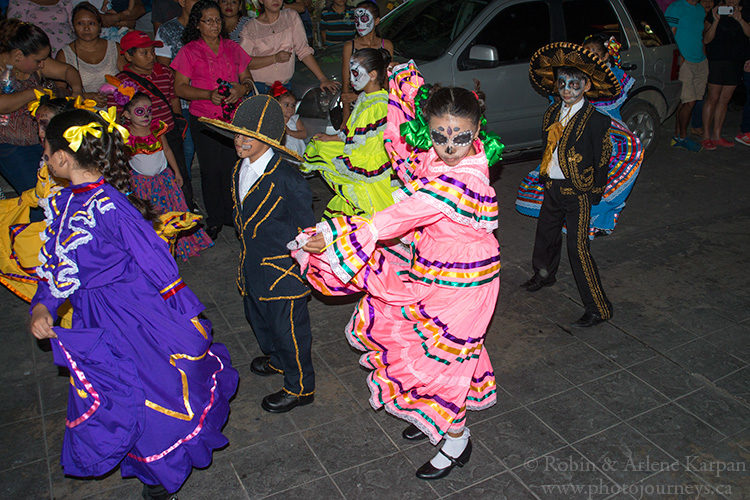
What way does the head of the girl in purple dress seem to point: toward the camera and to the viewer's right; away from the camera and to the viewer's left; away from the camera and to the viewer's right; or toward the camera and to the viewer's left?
away from the camera and to the viewer's left

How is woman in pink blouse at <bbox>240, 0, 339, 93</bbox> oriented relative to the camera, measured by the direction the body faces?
toward the camera

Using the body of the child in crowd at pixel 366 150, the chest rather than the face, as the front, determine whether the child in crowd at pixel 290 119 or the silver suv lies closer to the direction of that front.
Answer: the child in crowd

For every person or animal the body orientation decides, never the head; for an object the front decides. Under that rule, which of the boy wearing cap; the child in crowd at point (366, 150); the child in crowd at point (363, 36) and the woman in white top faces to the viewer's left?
the child in crowd at point (366, 150)

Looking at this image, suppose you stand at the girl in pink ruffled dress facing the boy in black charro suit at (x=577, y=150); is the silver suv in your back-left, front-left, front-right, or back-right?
front-left

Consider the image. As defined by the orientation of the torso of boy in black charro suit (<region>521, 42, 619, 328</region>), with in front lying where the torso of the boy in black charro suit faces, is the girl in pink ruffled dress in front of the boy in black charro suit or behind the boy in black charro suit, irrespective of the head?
in front

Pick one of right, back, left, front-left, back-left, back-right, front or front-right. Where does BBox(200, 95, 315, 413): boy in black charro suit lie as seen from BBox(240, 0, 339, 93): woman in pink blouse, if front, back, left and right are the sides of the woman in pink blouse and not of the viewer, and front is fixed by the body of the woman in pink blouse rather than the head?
front

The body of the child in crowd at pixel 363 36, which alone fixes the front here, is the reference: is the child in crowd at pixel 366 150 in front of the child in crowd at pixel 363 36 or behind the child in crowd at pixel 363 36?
in front

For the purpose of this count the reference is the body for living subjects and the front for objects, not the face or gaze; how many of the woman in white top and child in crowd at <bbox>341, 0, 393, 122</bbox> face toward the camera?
2

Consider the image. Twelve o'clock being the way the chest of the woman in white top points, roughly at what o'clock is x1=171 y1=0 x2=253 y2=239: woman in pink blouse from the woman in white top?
The woman in pink blouse is roughly at 10 o'clock from the woman in white top.

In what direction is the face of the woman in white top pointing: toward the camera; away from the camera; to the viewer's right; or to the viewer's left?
toward the camera

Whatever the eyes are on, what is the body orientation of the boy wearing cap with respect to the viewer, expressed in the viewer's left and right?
facing the viewer and to the right of the viewer

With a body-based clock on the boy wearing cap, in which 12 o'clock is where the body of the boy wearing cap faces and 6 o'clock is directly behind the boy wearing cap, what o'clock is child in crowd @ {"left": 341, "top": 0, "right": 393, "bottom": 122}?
The child in crowd is roughly at 10 o'clock from the boy wearing cap.

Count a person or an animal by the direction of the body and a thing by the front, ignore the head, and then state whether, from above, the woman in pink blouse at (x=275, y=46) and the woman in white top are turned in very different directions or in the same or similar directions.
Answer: same or similar directions

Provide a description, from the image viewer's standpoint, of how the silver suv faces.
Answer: facing the viewer and to the left of the viewer

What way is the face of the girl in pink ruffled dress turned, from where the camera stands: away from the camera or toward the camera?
toward the camera
